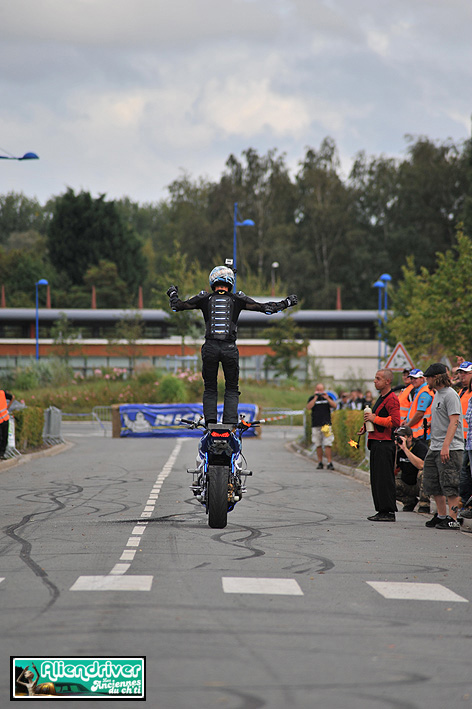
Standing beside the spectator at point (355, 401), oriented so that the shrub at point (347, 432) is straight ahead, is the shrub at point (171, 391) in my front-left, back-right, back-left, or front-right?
back-right

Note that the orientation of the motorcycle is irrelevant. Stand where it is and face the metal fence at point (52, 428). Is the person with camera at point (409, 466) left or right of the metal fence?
right

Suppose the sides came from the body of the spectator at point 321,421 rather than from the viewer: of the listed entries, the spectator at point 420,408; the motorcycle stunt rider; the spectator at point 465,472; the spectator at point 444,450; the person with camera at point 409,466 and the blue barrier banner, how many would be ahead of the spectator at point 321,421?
5

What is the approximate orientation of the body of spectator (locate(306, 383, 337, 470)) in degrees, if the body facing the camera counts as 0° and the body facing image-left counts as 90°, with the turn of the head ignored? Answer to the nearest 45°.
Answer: approximately 0°

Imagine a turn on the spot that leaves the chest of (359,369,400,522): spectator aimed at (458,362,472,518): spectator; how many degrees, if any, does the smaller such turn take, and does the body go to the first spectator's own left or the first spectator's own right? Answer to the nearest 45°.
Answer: approximately 135° to the first spectator's own left

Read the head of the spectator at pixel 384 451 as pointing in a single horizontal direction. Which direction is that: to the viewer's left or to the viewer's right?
to the viewer's left

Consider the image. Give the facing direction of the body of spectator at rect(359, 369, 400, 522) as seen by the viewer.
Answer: to the viewer's left
